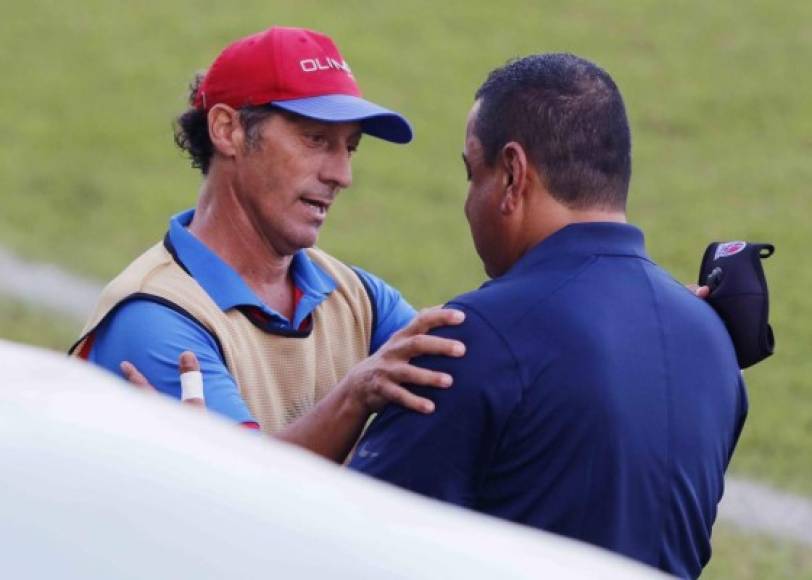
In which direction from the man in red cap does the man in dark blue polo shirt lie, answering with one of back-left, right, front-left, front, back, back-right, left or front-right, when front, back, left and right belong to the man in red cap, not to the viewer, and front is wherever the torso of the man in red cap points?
front

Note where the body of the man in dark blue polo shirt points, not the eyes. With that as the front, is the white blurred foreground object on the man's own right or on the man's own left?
on the man's own left

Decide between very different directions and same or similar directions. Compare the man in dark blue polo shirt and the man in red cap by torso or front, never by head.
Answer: very different directions

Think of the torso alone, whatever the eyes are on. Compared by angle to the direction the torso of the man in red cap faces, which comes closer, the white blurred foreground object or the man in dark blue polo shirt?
the man in dark blue polo shirt

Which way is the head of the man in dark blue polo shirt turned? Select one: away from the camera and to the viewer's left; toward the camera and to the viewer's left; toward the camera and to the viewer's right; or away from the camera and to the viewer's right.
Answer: away from the camera and to the viewer's left

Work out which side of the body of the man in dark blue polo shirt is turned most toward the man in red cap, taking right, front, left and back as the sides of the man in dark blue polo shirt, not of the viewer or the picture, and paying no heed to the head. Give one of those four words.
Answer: front

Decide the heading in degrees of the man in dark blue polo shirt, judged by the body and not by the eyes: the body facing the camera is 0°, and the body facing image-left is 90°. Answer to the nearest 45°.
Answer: approximately 135°

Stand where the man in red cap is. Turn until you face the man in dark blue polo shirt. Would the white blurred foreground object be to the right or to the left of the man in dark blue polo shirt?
right
